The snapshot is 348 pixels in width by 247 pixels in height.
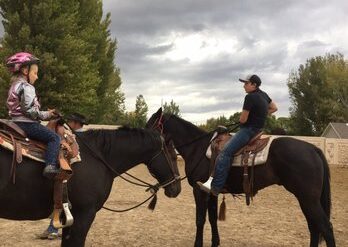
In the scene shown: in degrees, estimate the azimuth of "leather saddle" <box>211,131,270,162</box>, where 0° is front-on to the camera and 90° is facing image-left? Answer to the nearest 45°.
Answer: approximately 90°

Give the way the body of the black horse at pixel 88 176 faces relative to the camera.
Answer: to the viewer's right

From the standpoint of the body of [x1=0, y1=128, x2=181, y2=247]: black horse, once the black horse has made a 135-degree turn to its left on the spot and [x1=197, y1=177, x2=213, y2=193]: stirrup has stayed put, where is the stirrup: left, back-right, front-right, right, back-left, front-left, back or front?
right

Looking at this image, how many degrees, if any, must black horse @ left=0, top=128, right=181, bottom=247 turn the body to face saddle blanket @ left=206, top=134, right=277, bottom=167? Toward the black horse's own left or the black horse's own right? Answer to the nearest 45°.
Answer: approximately 45° to the black horse's own left

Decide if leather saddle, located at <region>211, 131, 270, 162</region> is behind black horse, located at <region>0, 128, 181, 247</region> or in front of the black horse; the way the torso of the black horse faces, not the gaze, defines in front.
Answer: in front

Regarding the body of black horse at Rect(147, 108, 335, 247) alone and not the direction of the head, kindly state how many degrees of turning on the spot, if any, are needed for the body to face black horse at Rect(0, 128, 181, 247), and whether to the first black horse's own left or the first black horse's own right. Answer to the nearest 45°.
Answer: approximately 45° to the first black horse's own left

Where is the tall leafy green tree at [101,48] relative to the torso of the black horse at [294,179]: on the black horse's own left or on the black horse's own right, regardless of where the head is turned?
on the black horse's own right

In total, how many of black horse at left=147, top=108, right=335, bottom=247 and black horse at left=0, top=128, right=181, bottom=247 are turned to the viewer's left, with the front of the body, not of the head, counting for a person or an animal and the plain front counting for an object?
1

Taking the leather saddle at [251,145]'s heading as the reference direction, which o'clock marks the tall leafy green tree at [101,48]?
The tall leafy green tree is roughly at 2 o'clock from the leather saddle.

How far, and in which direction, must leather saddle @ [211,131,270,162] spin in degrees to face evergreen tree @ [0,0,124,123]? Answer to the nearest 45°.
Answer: approximately 45° to its right

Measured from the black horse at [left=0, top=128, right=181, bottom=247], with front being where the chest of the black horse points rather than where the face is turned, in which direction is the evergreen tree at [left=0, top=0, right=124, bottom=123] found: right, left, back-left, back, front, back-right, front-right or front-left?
left

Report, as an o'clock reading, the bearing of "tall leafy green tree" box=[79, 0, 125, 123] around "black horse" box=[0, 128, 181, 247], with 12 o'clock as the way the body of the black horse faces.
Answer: The tall leafy green tree is roughly at 9 o'clock from the black horse.

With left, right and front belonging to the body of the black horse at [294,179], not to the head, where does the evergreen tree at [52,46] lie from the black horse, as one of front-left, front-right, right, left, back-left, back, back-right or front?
front-right

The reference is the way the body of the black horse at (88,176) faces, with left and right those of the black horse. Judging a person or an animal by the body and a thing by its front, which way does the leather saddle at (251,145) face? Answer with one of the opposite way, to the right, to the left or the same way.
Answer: the opposite way

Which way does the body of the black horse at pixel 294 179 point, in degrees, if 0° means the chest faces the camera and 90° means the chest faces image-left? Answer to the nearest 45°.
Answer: approximately 90°
